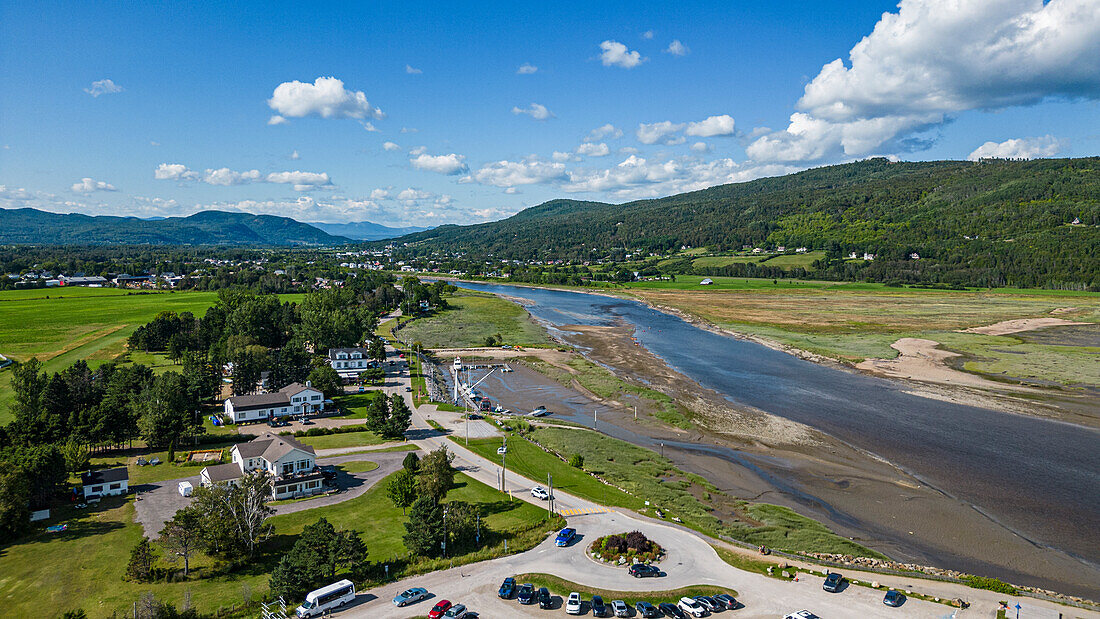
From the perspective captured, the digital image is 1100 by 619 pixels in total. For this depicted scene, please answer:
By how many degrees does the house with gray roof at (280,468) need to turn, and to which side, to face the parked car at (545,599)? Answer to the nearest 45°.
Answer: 0° — it already faces it

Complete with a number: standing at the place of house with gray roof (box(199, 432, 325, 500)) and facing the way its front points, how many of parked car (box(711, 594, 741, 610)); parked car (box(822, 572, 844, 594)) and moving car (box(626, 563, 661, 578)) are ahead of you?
3

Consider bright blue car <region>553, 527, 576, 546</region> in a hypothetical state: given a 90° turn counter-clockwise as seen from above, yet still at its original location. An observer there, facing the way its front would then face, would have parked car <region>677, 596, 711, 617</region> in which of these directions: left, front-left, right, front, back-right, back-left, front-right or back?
front

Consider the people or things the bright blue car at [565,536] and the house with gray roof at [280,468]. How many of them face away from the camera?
0

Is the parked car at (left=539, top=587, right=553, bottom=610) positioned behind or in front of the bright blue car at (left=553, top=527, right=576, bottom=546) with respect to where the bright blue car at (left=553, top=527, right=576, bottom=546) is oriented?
in front

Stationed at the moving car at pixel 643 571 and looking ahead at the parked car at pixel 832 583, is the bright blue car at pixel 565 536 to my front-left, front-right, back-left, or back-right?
back-left

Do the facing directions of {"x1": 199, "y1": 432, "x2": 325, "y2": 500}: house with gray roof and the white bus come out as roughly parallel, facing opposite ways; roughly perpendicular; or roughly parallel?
roughly perpendicular

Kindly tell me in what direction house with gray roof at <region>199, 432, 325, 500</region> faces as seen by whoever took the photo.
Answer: facing the viewer and to the right of the viewer

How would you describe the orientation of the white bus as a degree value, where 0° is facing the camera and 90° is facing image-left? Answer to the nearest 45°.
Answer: approximately 45°
